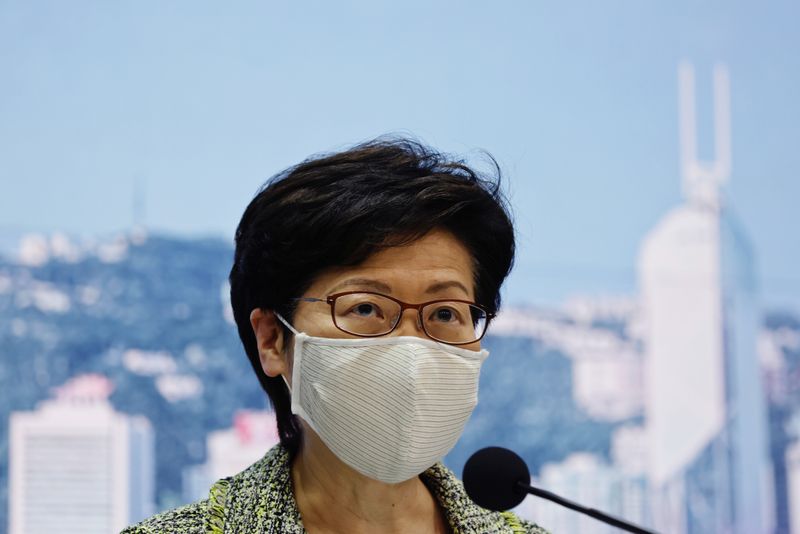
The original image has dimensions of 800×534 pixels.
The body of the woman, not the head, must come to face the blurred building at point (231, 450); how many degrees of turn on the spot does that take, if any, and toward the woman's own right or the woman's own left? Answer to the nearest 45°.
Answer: approximately 135° to the woman's own left

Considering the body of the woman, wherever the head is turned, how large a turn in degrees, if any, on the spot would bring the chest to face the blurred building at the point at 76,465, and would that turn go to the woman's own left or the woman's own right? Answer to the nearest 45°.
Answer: approximately 180°

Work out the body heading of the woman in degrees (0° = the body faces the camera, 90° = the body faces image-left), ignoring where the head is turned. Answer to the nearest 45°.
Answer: approximately 315°

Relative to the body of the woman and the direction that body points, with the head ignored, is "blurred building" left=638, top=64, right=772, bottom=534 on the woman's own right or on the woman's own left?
on the woman's own left
